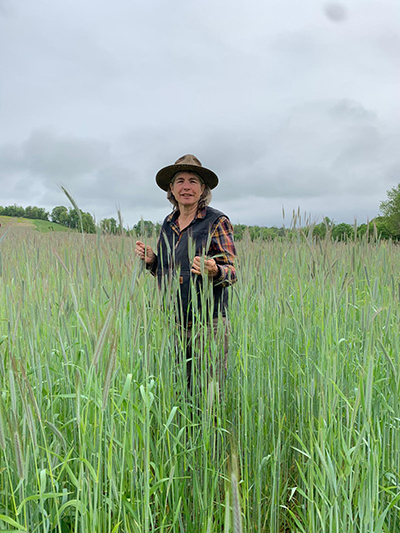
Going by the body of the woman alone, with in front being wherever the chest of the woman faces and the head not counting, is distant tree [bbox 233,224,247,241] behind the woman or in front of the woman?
behind

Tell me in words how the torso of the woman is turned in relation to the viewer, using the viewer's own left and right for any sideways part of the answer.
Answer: facing the viewer and to the left of the viewer

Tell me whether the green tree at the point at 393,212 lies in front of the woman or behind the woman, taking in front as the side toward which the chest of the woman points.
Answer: behind
